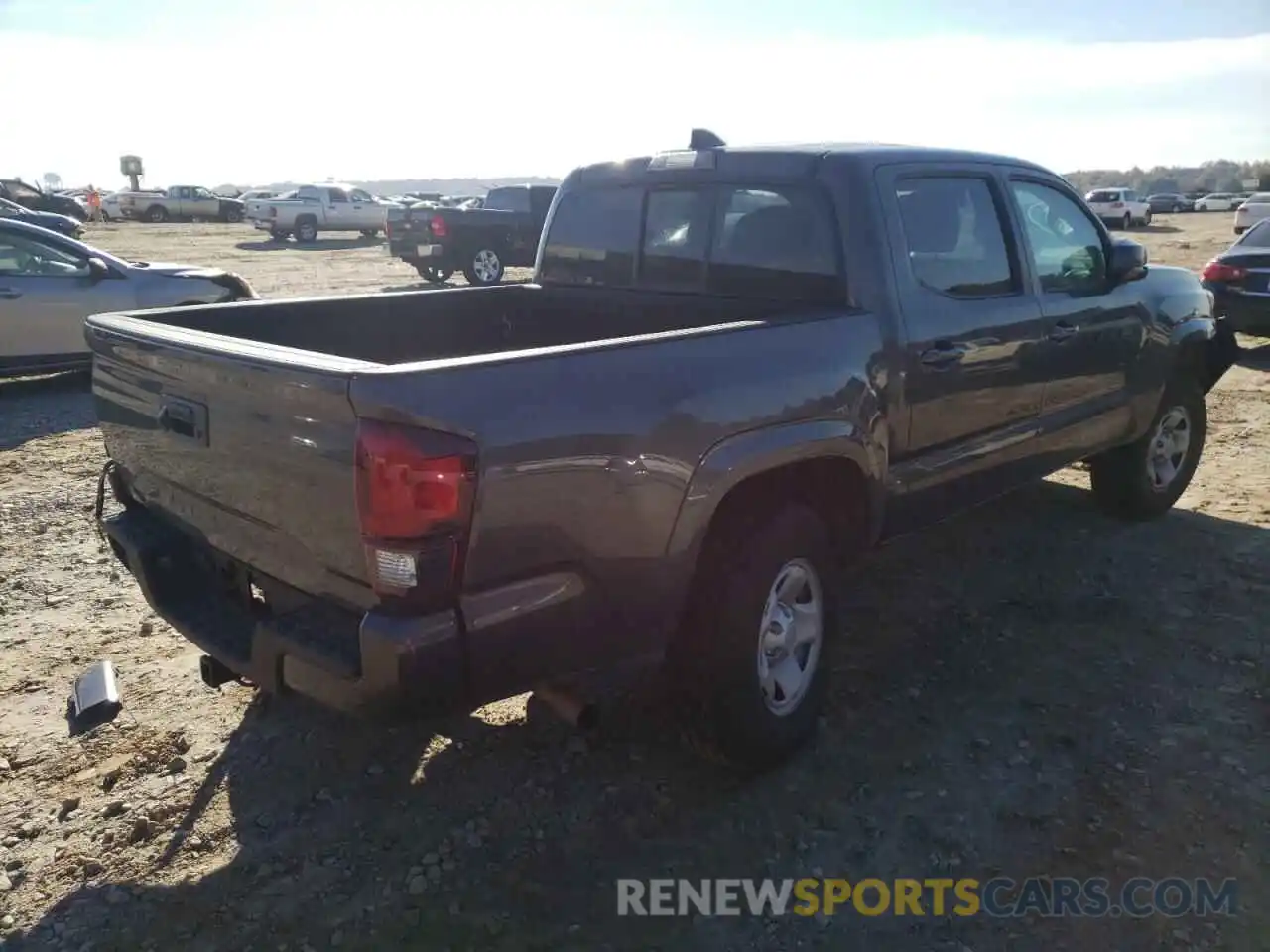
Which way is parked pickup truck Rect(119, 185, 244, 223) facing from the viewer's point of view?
to the viewer's right

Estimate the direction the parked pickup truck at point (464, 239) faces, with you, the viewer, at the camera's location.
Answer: facing away from the viewer and to the right of the viewer

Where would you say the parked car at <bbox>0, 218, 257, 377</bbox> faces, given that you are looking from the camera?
facing to the right of the viewer

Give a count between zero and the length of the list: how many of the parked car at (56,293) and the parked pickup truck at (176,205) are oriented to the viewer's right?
2

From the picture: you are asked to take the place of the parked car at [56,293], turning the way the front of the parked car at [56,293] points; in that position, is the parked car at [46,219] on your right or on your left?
on your left

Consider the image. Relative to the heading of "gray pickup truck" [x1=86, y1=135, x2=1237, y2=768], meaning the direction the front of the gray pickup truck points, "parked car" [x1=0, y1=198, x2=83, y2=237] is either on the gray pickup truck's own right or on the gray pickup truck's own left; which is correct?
on the gray pickup truck's own left

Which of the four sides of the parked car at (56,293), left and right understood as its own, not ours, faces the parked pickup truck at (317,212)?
left

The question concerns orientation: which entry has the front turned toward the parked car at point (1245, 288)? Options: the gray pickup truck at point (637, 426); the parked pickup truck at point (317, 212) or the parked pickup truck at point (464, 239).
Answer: the gray pickup truck

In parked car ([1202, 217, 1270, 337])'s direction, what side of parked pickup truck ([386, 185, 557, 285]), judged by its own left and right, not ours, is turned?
right

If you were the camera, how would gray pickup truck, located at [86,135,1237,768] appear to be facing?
facing away from the viewer and to the right of the viewer

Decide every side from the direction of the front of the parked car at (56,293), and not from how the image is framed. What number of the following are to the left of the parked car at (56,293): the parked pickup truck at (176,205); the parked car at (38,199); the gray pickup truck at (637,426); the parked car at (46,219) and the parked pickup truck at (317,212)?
4

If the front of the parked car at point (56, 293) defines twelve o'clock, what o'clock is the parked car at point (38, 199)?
the parked car at point (38, 199) is roughly at 9 o'clock from the parked car at point (56, 293).
